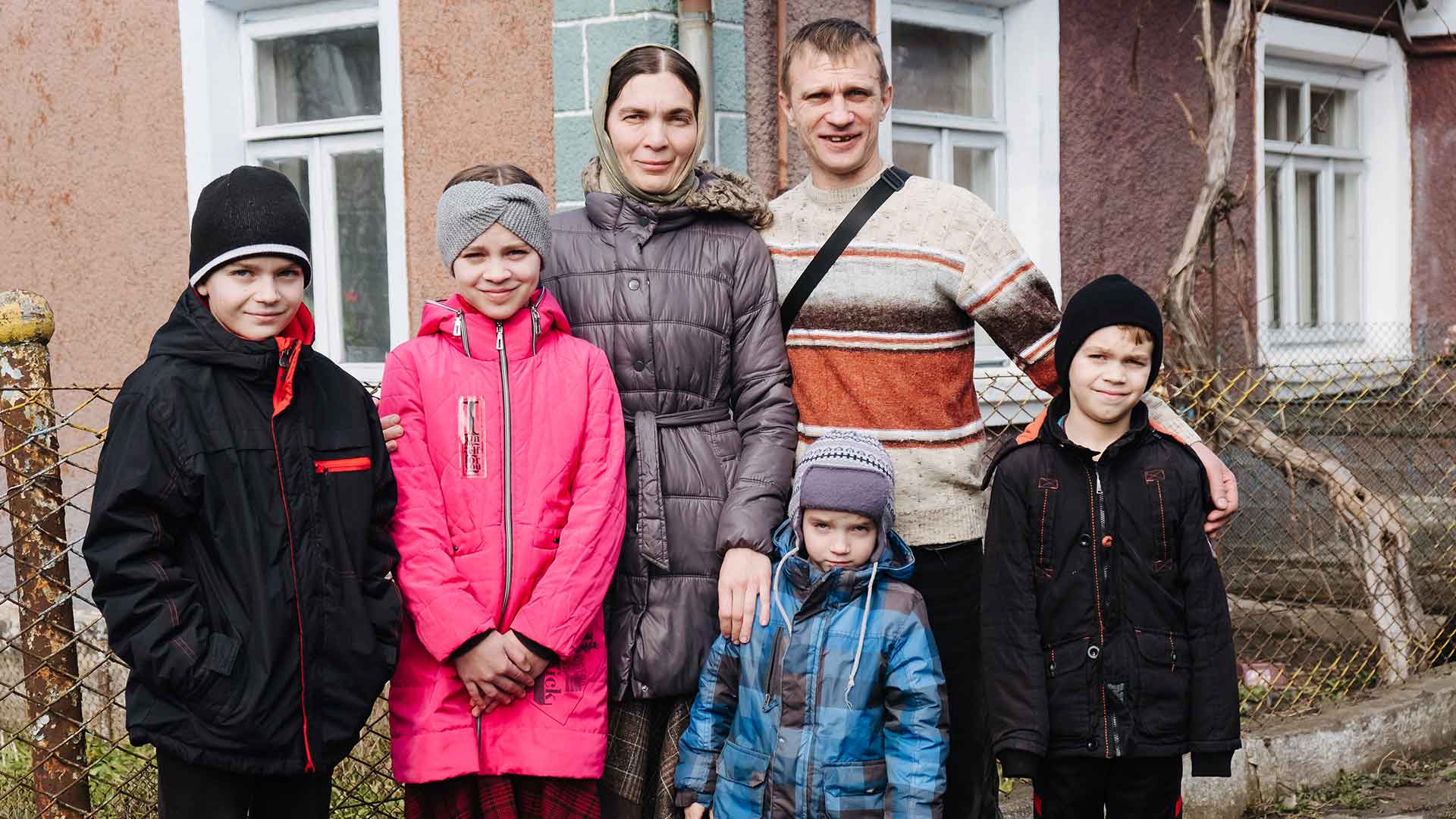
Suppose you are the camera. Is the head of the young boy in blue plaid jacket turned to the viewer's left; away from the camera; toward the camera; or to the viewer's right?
toward the camera

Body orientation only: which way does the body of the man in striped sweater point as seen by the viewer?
toward the camera

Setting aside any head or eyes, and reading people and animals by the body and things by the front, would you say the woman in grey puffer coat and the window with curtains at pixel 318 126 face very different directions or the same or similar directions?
same or similar directions

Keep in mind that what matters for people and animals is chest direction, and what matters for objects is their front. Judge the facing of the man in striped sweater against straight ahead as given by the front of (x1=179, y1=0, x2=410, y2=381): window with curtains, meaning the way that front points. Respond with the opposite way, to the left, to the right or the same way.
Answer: the same way

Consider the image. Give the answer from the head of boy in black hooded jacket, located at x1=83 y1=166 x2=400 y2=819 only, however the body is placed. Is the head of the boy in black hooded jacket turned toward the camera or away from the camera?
toward the camera

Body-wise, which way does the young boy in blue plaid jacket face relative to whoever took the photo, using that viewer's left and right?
facing the viewer

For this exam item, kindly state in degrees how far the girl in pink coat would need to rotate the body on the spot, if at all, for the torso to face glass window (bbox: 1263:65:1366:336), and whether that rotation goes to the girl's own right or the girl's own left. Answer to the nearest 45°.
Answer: approximately 135° to the girl's own left

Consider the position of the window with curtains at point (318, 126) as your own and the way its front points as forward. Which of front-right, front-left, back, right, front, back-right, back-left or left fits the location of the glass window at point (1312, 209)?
back-left

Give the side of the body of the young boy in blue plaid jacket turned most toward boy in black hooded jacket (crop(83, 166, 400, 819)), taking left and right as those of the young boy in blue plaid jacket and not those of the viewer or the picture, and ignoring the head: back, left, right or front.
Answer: right

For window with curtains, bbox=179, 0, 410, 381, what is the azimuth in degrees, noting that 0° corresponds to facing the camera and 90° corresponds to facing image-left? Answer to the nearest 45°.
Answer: approximately 45°

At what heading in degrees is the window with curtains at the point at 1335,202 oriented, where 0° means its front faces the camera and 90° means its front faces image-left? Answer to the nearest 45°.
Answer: approximately 315°

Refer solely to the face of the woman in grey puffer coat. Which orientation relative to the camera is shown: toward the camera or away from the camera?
toward the camera

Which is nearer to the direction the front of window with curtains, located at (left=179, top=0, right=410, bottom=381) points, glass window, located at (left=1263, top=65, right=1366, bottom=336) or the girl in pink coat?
the girl in pink coat

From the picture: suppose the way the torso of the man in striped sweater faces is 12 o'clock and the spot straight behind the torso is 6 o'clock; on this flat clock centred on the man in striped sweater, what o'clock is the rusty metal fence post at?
The rusty metal fence post is roughly at 3 o'clock from the man in striped sweater.

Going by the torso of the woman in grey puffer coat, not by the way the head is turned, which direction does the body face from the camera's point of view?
toward the camera

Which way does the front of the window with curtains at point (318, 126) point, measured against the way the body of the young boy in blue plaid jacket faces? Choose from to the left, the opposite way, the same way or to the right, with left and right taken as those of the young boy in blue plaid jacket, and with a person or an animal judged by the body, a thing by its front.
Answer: the same way

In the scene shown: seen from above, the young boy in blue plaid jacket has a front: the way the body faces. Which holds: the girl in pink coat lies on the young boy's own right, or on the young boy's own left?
on the young boy's own right

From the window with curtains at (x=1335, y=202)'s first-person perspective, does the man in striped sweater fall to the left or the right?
on its right

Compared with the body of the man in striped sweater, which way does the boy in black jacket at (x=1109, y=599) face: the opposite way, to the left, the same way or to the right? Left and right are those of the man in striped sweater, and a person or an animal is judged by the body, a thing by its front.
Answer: the same way
